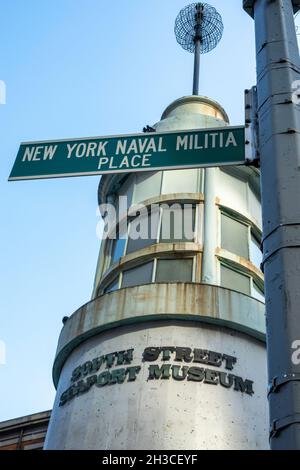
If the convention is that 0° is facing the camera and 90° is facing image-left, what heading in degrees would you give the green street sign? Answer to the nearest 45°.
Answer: approximately 0°

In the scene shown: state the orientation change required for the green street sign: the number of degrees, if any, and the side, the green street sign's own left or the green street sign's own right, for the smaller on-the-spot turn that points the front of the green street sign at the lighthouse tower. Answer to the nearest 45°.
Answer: approximately 180°
